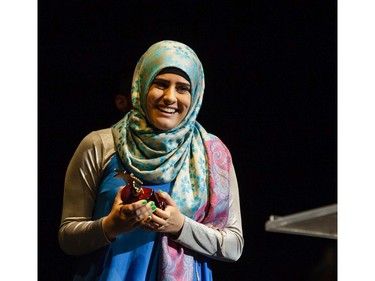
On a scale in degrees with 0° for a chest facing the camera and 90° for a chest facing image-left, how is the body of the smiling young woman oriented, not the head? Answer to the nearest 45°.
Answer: approximately 0°
